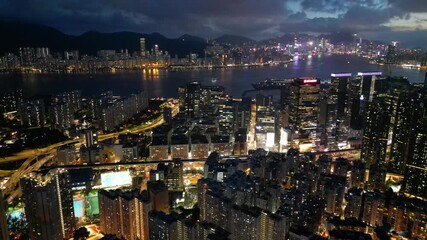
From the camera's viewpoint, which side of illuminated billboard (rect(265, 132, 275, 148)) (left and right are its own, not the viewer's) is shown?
front

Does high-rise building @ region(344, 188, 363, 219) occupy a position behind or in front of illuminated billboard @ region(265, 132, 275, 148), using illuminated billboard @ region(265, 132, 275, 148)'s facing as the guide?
in front

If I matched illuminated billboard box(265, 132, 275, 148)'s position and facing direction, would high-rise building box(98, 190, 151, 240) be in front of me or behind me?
in front

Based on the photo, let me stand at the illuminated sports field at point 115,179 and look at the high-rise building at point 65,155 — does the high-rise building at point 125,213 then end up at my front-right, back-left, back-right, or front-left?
back-left

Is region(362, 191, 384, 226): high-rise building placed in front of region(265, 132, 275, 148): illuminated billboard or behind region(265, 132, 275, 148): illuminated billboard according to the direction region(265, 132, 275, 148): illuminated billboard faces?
in front

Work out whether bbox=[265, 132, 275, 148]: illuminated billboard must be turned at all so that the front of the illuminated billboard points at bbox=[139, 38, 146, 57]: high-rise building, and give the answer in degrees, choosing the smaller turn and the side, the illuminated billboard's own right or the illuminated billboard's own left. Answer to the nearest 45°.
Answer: approximately 135° to the illuminated billboard's own right

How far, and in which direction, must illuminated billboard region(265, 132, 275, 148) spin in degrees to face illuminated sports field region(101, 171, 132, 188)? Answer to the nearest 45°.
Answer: approximately 45° to its right

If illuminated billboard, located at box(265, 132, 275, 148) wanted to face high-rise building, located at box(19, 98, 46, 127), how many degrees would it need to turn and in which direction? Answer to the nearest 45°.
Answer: approximately 90° to its right
